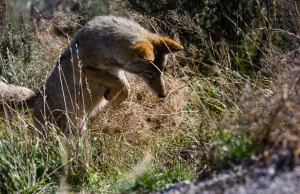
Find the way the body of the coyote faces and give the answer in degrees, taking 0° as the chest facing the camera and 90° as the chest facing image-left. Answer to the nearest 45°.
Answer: approximately 270°
